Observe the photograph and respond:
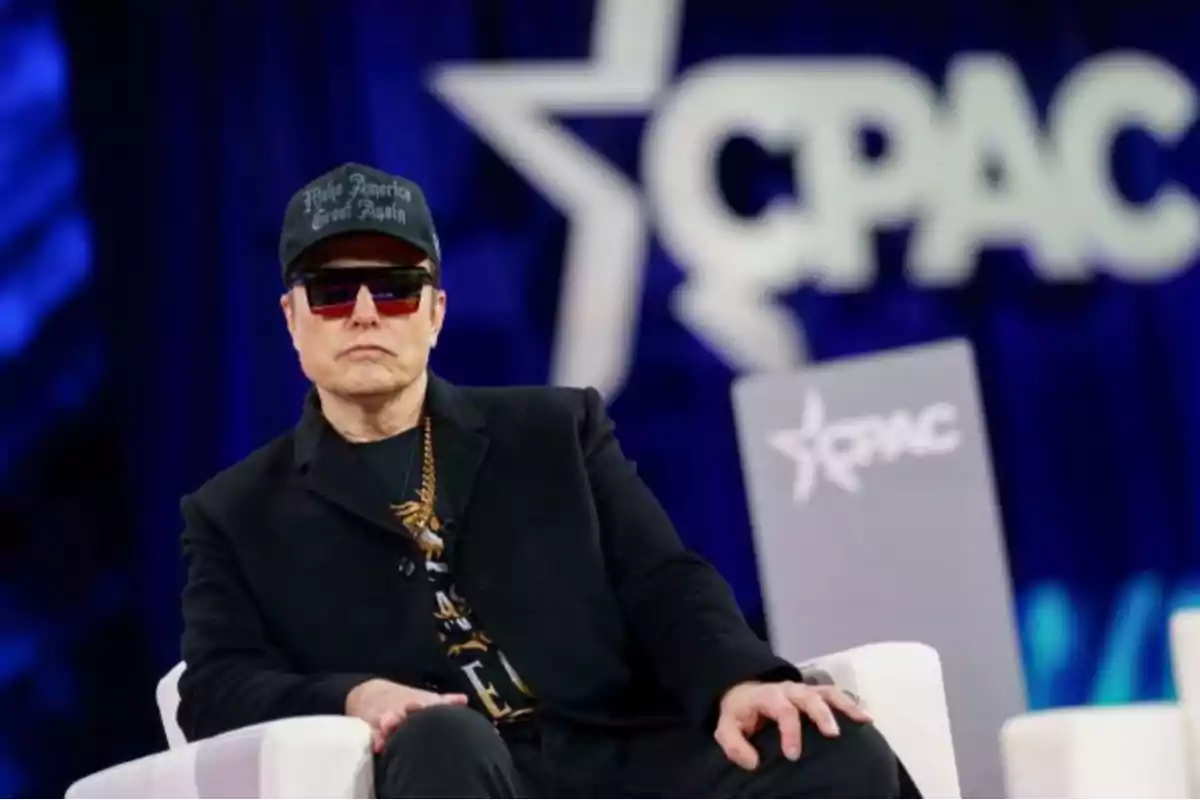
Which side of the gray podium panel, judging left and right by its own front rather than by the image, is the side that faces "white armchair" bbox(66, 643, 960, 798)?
front

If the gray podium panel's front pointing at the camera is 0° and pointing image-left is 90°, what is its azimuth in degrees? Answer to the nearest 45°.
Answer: approximately 0°

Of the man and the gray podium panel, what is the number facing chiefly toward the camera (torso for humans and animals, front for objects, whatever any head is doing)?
2

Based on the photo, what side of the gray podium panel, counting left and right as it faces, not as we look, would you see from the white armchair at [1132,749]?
front

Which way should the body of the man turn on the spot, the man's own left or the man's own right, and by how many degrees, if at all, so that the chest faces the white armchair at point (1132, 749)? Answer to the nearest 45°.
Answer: approximately 90° to the man's own left

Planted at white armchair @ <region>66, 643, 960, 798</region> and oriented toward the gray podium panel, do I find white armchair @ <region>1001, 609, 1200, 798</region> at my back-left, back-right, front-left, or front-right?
front-right

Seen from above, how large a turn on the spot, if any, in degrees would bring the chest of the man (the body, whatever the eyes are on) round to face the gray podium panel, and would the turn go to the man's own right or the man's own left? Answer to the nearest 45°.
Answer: approximately 135° to the man's own left

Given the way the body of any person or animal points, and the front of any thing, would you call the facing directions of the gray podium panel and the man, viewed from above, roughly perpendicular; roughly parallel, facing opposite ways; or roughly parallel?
roughly parallel

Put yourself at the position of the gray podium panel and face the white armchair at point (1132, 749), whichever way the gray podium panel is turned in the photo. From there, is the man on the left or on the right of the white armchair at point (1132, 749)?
right
